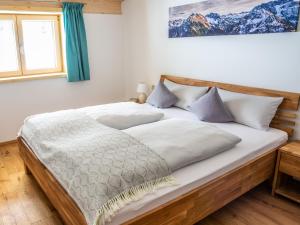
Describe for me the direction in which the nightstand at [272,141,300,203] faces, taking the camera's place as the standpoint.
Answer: facing the viewer and to the left of the viewer

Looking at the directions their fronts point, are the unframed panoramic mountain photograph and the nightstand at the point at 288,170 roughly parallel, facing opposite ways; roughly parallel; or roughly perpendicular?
roughly parallel

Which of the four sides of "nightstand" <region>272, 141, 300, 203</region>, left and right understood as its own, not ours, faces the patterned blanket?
front

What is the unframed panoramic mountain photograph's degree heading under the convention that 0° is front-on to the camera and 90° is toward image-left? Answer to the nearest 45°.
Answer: approximately 45°

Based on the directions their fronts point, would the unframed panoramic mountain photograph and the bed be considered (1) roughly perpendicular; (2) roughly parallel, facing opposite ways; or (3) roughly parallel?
roughly parallel

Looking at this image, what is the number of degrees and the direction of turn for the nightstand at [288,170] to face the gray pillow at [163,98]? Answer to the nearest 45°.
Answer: approximately 45° to its right

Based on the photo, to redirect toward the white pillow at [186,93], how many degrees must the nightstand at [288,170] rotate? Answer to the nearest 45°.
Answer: approximately 90° to its right

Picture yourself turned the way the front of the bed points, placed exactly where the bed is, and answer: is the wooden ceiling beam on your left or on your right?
on your right

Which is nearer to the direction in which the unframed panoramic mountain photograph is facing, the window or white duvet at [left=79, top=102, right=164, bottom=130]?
the white duvet

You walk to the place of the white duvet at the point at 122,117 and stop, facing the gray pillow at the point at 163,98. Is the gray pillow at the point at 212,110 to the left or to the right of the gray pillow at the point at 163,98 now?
right

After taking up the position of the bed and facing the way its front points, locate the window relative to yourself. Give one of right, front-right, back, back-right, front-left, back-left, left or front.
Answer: right

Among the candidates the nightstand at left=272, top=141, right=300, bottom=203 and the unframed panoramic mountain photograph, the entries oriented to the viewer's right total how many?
0
